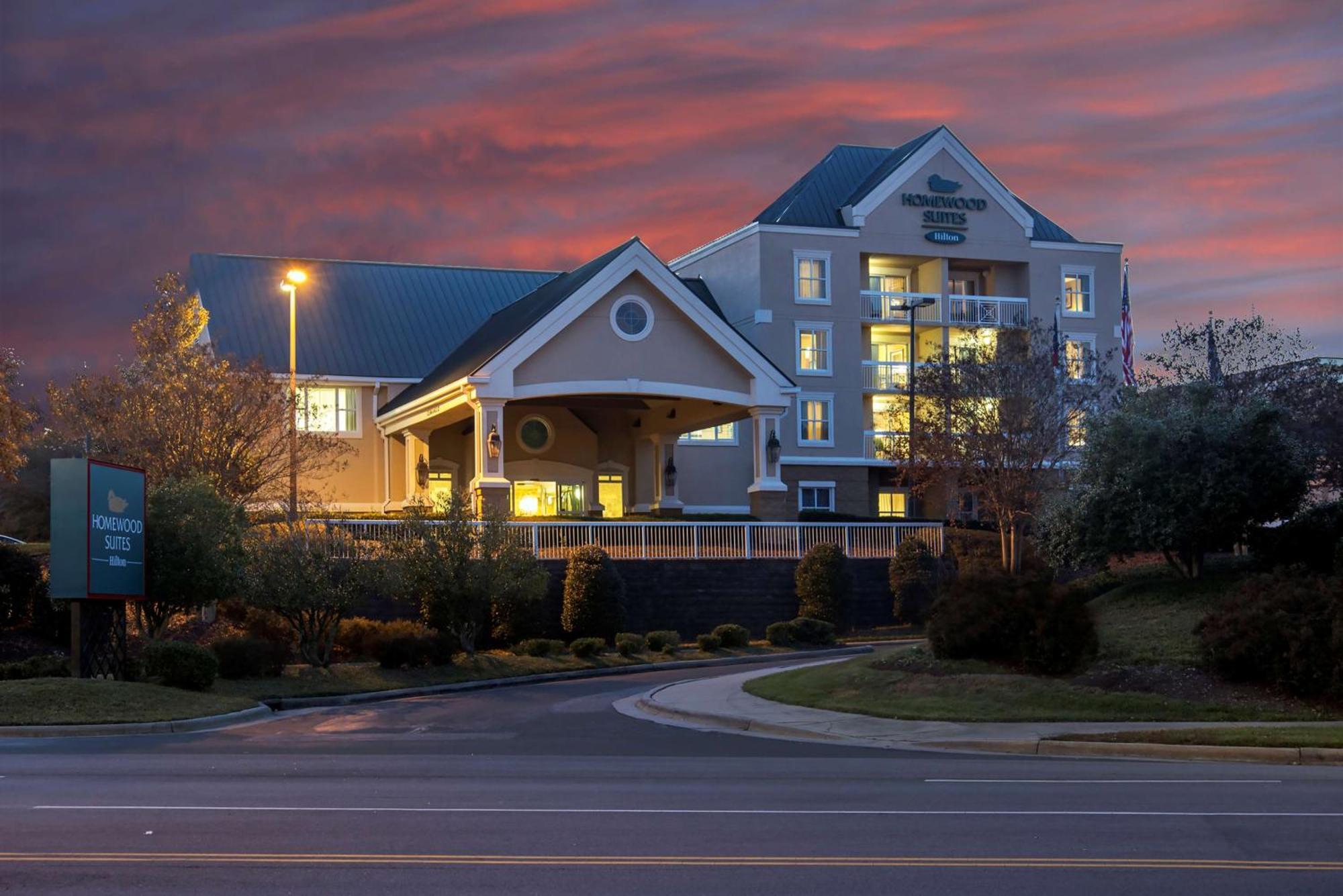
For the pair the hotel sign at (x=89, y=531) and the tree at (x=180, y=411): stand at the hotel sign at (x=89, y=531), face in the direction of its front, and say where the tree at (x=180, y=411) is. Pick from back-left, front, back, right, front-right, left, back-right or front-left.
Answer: back-left

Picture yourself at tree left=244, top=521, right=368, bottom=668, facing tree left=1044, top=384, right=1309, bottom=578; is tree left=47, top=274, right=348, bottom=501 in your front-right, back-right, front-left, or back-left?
back-left

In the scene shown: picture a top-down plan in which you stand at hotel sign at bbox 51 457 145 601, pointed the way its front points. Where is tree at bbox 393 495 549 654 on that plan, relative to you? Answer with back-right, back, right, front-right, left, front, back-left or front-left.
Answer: left

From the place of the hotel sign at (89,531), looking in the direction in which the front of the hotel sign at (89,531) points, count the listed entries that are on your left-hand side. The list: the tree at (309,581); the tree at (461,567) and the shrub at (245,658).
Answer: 3

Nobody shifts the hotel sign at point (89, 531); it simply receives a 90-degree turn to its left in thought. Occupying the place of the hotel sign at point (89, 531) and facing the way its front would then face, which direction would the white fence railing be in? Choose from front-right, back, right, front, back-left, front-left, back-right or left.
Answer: front

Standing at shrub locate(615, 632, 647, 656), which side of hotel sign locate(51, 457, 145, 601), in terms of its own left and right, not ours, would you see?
left

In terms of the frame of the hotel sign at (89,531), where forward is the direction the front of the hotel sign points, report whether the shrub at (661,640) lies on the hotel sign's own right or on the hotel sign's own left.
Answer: on the hotel sign's own left

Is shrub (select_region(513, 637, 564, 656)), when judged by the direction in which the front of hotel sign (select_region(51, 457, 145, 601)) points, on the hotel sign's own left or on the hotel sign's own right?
on the hotel sign's own left

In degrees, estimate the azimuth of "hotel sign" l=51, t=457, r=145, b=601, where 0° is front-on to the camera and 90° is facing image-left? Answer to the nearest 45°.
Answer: approximately 315°

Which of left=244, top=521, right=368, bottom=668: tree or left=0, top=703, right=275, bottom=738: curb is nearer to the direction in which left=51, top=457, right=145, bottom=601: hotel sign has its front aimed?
the curb
